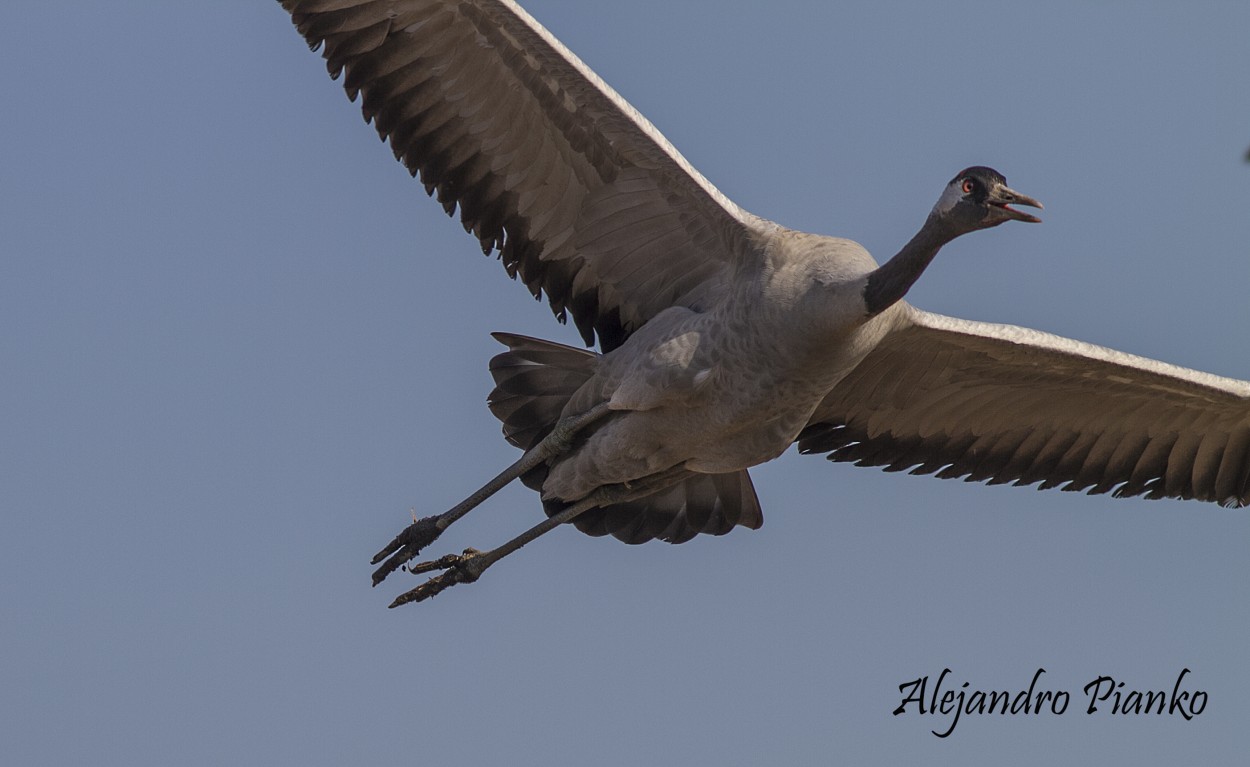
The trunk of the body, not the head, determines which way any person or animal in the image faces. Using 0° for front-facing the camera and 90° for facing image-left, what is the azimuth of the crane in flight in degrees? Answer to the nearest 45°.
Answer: approximately 315°
